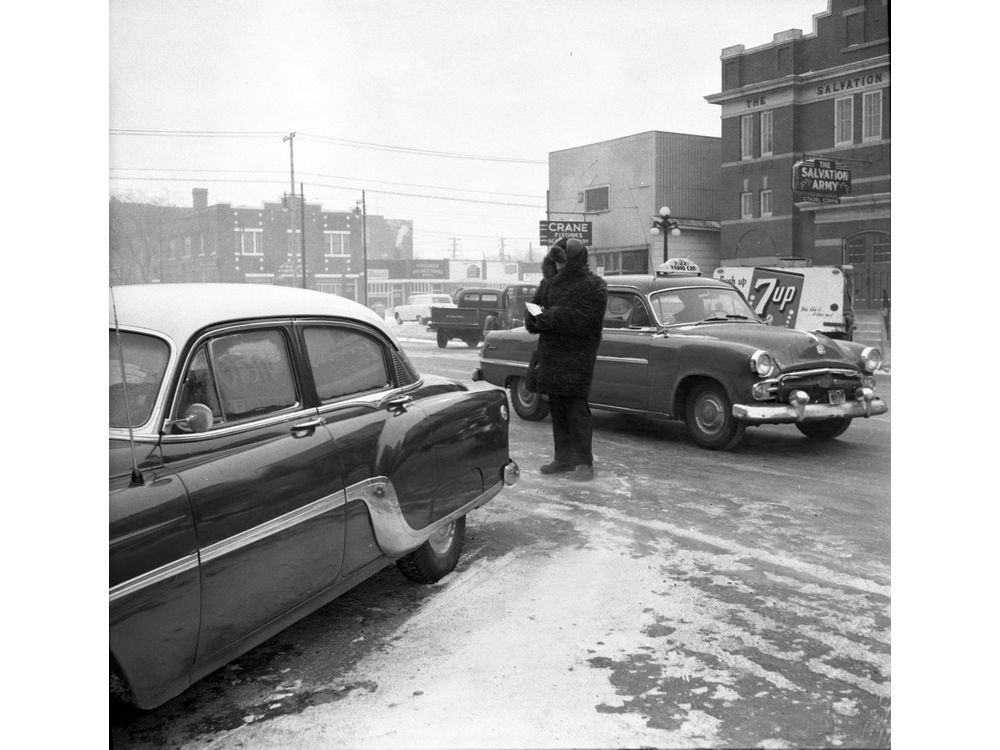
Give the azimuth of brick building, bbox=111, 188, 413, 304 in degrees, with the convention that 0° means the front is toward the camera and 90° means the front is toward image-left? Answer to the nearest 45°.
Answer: approximately 315°

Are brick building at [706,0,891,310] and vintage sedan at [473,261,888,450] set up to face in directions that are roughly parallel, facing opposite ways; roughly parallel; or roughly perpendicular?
roughly perpendicular

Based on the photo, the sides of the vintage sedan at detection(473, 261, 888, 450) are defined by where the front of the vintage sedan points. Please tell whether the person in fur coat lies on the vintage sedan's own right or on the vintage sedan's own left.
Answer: on the vintage sedan's own right

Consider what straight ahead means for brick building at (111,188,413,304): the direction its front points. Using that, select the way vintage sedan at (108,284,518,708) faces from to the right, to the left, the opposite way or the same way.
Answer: to the right
